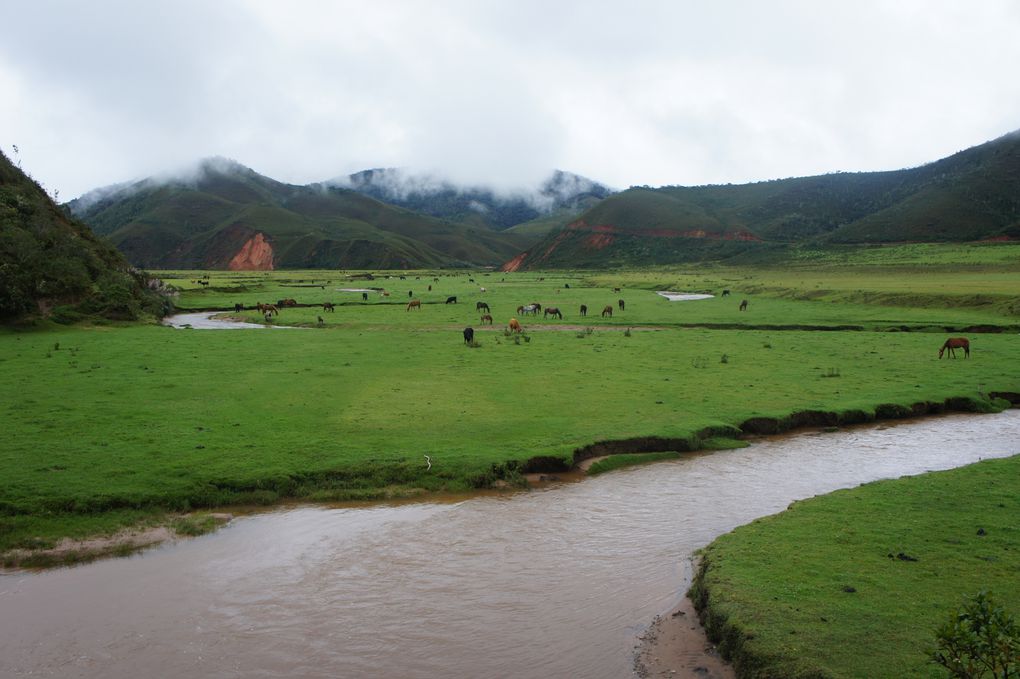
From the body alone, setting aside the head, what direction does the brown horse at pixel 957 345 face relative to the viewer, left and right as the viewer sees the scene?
facing to the left of the viewer

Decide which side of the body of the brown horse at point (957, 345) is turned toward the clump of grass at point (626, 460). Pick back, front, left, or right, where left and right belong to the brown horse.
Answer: left
